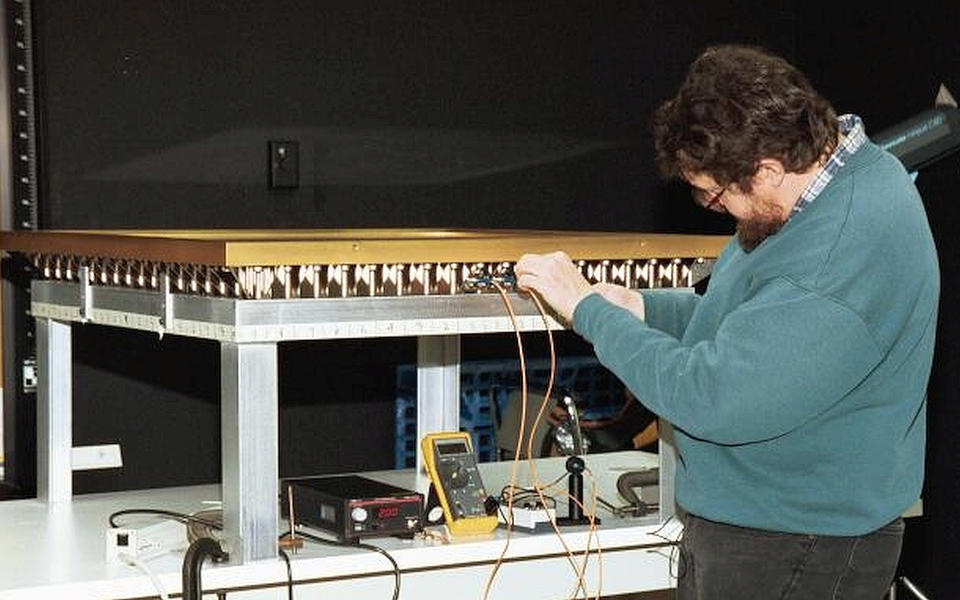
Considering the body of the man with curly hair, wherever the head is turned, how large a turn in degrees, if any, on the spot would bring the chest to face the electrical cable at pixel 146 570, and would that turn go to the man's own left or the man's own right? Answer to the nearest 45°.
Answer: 0° — they already face it

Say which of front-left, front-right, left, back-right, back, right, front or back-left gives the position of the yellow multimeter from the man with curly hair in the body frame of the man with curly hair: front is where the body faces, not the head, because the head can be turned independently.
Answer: front-right

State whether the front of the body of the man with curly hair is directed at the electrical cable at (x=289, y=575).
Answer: yes

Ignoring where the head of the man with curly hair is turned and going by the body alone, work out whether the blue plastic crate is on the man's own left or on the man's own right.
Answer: on the man's own right

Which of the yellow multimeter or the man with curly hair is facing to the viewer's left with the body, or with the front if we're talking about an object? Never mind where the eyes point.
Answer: the man with curly hair

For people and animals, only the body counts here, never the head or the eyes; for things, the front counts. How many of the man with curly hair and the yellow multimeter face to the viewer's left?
1

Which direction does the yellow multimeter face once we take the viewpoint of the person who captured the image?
facing the viewer and to the right of the viewer

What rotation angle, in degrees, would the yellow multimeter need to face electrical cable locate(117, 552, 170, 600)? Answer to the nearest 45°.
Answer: approximately 90° to its right

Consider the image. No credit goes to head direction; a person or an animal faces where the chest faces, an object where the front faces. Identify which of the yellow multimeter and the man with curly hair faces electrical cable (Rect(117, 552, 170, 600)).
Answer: the man with curly hair

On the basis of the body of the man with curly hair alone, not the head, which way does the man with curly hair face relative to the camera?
to the viewer's left

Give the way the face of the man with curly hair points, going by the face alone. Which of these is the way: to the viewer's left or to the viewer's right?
to the viewer's left
